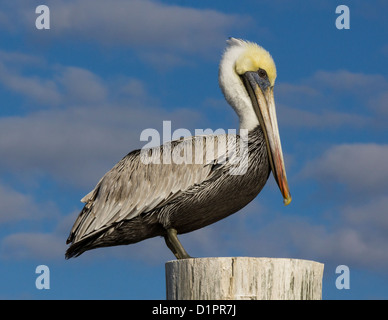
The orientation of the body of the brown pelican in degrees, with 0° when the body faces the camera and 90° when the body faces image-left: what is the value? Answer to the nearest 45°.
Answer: approximately 270°
